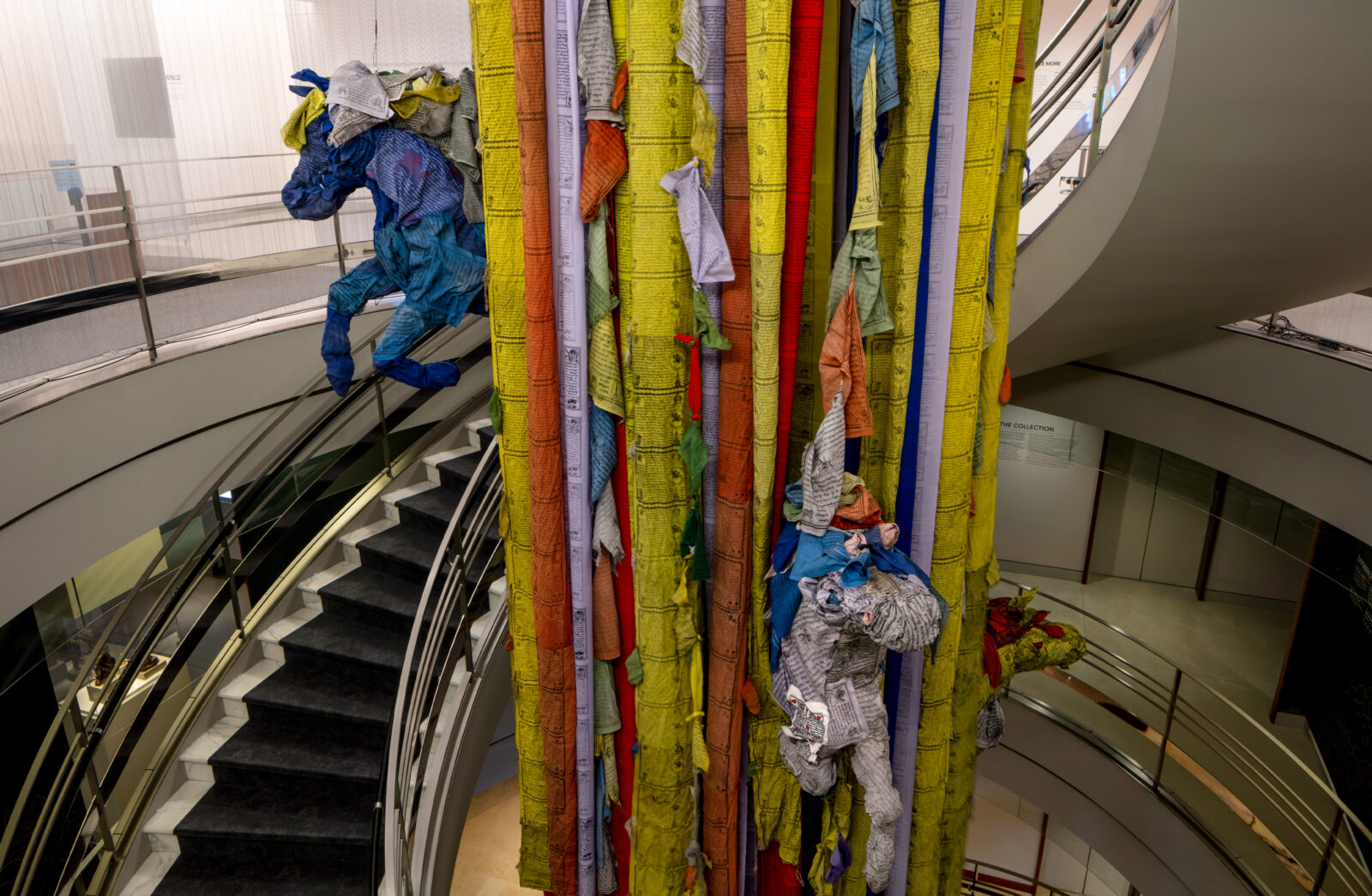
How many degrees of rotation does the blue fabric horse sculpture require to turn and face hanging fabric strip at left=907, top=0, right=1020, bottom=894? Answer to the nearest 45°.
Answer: approximately 135° to its left

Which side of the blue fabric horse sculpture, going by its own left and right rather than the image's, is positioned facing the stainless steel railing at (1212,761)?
back

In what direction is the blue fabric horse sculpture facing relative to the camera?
to the viewer's left

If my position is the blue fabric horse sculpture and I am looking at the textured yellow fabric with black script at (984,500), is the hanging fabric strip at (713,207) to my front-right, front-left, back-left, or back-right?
front-right

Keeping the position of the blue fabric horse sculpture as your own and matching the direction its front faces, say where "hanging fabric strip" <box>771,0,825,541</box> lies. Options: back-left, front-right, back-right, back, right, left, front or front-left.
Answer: back-left

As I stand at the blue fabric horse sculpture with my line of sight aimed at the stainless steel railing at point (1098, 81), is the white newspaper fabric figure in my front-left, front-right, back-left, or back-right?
front-right
